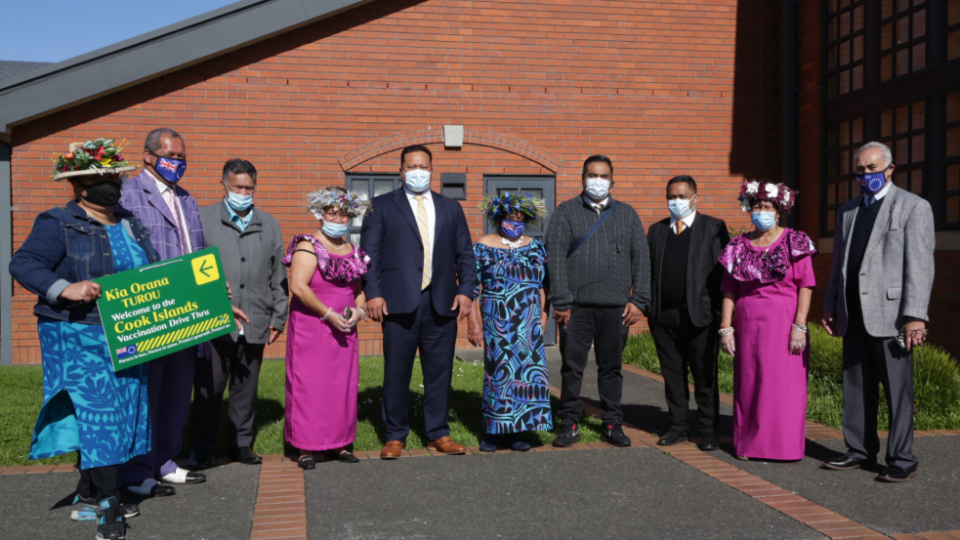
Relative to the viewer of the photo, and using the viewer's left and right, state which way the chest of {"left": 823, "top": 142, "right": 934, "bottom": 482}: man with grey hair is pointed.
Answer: facing the viewer and to the left of the viewer

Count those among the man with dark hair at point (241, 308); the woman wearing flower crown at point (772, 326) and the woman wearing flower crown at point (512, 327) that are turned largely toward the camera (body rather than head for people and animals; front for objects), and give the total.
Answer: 3

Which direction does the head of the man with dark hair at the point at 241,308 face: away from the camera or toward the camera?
toward the camera

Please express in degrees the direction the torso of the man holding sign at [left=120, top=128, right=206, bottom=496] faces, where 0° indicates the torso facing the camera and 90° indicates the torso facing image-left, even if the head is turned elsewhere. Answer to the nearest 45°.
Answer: approximately 315°

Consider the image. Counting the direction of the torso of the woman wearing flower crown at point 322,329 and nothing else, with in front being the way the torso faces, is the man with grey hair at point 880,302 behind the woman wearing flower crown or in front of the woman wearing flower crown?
in front

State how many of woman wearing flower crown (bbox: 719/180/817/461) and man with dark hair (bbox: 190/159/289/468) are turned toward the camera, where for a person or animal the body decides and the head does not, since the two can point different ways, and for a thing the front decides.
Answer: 2

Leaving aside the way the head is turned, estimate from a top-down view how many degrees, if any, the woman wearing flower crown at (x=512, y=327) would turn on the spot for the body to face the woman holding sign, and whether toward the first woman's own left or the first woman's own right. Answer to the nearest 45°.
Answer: approximately 45° to the first woman's own right

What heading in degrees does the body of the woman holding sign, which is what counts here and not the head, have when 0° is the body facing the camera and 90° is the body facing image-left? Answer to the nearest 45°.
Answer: approximately 315°

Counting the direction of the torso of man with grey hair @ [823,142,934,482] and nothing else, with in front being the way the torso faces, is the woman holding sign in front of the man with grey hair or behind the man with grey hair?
in front

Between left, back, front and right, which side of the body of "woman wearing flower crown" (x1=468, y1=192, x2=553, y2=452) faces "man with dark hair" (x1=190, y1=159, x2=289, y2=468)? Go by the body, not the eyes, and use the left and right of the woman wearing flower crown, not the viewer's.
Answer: right

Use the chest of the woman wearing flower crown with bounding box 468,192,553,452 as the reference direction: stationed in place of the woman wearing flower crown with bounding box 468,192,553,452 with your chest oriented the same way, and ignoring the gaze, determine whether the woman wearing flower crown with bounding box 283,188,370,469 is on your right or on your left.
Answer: on your right

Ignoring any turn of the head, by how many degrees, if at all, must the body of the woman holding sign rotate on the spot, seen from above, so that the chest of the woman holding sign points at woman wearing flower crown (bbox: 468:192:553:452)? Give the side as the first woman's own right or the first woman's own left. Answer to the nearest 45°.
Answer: approximately 45° to the first woman's own left

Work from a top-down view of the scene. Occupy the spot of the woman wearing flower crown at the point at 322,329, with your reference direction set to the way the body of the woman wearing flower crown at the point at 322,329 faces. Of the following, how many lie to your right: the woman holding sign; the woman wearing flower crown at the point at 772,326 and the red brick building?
1

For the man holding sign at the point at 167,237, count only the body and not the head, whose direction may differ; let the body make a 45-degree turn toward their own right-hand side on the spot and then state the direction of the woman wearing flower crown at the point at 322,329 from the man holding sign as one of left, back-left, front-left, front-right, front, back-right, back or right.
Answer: left

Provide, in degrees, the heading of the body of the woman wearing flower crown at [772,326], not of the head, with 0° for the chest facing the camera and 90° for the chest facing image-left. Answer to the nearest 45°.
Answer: approximately 0°

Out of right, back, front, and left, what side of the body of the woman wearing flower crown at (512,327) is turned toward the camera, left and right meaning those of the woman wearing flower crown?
front
